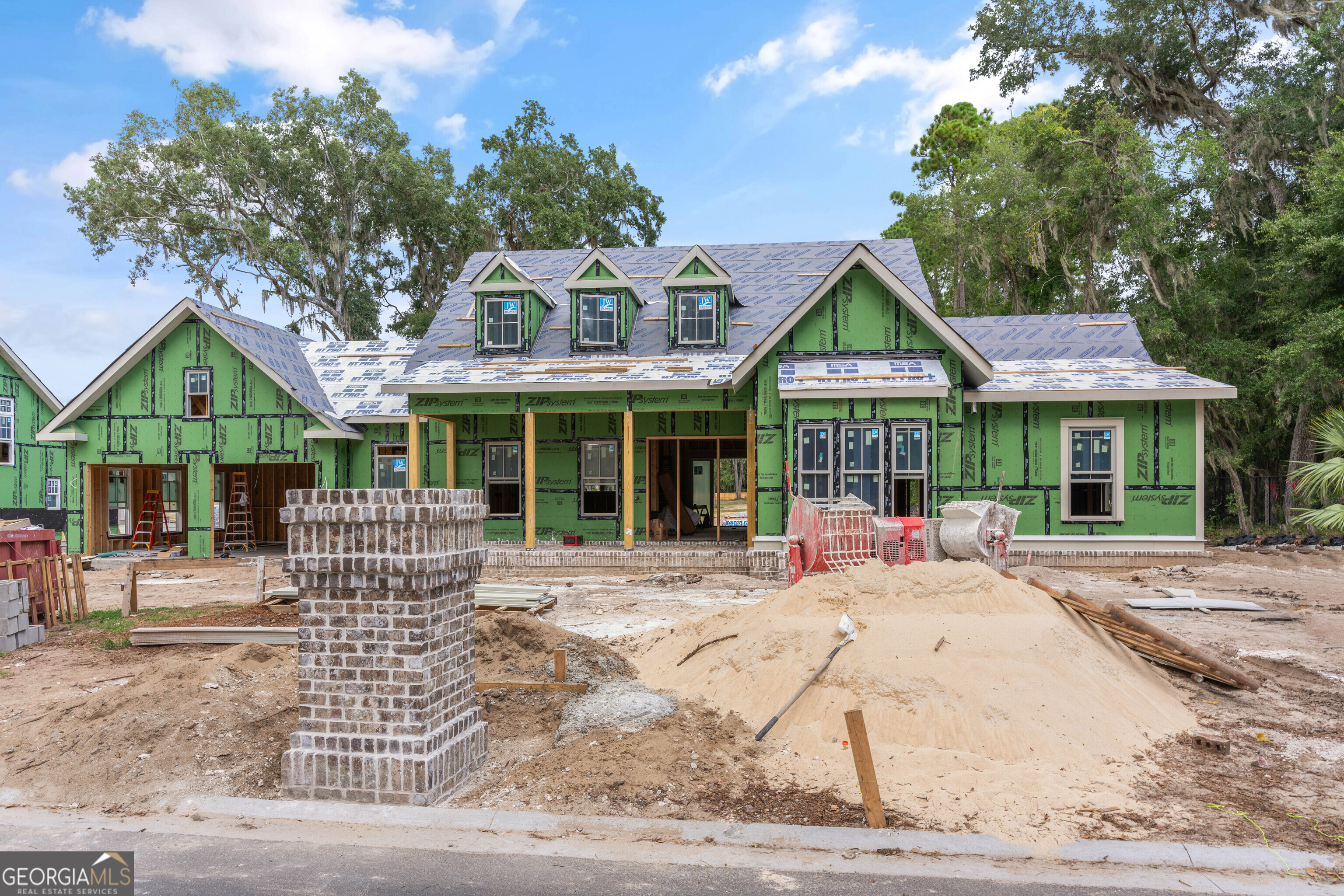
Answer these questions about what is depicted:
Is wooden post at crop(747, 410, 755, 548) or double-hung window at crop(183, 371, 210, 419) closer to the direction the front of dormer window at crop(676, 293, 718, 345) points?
the wooden post

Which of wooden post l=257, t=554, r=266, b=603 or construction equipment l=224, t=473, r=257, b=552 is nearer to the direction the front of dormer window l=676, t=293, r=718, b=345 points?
the wooden post

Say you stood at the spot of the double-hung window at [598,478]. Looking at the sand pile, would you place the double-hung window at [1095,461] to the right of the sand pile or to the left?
left

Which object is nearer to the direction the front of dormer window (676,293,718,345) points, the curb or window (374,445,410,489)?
the curb

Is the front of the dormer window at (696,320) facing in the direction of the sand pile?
yes

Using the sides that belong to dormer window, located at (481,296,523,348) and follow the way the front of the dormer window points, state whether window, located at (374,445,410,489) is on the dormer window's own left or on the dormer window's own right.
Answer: on the dormer window's own right

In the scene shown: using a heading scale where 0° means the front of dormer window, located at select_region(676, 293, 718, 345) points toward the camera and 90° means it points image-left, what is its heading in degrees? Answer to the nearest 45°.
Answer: approximately 0°

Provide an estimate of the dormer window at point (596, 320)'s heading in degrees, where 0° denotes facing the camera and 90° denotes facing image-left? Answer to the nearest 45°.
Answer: approximately 0°

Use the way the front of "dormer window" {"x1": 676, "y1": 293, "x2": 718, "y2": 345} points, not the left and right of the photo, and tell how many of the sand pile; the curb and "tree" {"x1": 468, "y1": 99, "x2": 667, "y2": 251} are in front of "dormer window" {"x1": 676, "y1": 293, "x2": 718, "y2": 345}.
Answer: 2
